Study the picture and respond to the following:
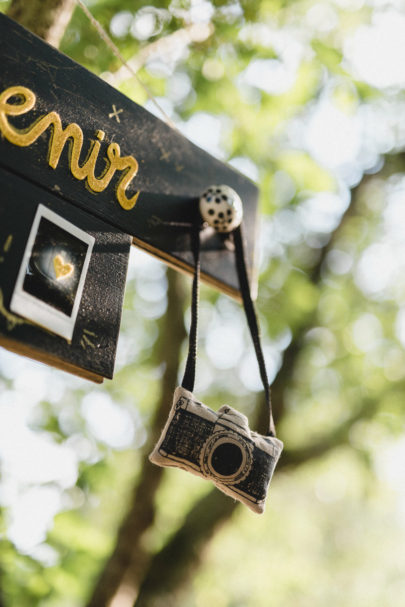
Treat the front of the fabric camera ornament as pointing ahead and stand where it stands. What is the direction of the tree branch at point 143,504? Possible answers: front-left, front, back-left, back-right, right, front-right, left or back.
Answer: back

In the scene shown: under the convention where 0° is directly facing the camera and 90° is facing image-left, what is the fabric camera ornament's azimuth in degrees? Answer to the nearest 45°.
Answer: approximately 0°
